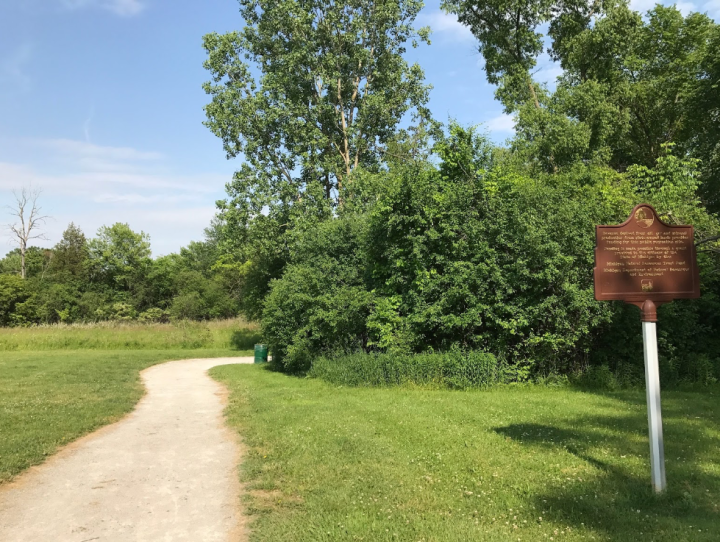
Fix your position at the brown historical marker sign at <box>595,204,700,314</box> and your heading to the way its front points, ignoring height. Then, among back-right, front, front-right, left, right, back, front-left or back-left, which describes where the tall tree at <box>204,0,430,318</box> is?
back-right

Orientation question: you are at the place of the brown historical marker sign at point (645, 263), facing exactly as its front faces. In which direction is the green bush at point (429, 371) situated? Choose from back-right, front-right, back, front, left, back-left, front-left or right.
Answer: back-right

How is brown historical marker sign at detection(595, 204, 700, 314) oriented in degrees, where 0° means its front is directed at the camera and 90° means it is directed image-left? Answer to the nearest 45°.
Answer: approximately 0°

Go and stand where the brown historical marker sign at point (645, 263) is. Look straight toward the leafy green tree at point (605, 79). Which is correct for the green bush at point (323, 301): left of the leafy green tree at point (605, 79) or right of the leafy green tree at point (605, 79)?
left

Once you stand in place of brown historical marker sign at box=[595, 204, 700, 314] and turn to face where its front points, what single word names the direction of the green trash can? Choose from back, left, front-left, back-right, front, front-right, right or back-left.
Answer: back-right

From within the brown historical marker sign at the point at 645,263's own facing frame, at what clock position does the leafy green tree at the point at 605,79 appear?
The leafy green tree is roughly at 6 o'clock from the brown historical marker sign.

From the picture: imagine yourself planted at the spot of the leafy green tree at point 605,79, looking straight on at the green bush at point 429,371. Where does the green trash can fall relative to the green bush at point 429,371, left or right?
right

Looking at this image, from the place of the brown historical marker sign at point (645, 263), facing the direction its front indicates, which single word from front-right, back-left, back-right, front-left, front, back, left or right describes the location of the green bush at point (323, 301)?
back-right

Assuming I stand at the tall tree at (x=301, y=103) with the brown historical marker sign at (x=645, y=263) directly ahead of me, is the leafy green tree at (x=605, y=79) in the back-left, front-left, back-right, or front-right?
front-left
